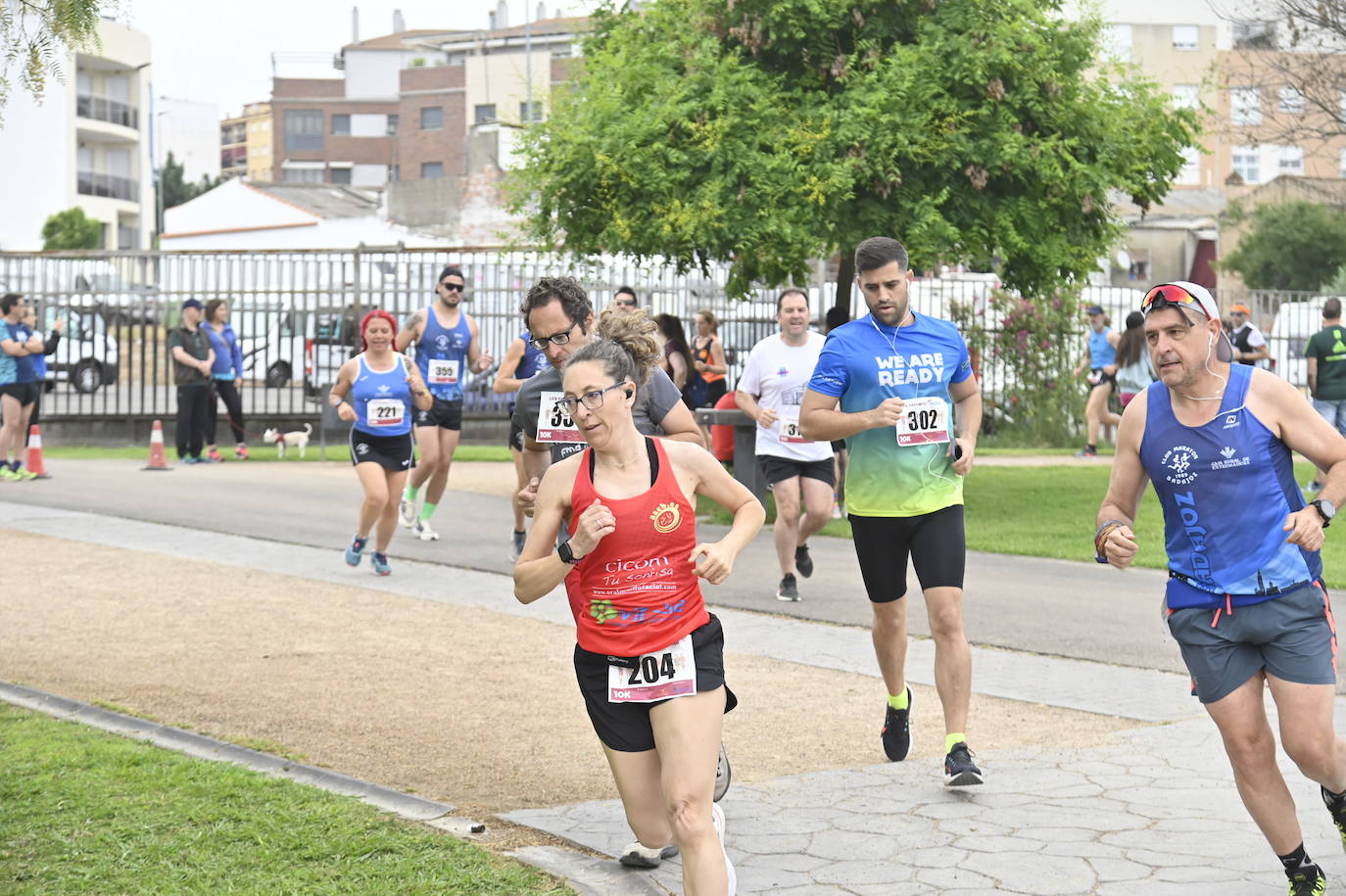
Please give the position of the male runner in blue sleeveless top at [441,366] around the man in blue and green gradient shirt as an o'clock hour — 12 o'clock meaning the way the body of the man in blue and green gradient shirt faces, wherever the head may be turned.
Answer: The male runner in blue sleeveless top is roughly at 5 o'clock from the man in blue and green gradient shirt.

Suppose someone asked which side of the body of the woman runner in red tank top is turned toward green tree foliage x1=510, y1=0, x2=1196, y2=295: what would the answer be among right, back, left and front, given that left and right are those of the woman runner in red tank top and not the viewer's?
back

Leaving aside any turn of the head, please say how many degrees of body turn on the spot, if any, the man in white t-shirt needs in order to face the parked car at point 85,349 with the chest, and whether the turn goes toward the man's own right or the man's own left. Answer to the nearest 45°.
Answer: approximately 135° to the man's own right

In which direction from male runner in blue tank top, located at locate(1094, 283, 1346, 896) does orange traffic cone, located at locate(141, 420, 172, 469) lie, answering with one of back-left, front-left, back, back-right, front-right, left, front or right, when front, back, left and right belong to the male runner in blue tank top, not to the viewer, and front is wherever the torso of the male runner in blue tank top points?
right

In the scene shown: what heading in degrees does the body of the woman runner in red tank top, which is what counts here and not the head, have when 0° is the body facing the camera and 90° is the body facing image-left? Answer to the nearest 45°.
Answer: approximately 0°

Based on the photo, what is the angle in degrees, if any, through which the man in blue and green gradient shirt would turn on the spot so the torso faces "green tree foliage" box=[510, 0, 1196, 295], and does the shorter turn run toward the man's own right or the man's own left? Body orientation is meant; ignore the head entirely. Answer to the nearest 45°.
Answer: approximately 180°

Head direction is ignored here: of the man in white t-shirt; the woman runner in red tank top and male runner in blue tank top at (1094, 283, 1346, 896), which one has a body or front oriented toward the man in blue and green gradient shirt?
the man in white t-shirt

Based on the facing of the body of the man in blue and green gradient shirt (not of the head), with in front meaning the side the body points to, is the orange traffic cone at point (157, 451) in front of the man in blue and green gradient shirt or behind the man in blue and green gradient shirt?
behind

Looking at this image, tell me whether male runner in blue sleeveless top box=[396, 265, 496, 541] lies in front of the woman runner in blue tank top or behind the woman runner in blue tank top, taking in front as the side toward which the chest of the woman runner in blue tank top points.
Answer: behind

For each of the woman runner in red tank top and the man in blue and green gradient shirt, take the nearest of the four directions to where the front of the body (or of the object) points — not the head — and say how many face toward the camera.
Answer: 2

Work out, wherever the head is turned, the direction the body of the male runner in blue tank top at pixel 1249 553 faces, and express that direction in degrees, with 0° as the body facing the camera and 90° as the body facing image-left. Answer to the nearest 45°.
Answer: approximately 45°

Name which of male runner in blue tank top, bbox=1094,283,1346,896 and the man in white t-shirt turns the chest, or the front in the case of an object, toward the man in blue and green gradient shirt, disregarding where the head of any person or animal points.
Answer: the man in white t-shirt

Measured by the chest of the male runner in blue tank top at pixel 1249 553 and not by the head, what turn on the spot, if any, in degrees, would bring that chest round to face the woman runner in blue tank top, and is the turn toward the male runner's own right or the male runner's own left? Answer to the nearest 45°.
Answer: approximately 90° to the male runner's own right
